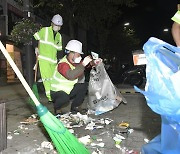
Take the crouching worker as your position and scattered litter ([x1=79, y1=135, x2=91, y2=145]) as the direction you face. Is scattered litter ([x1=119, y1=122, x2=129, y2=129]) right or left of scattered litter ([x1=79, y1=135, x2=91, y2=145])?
left

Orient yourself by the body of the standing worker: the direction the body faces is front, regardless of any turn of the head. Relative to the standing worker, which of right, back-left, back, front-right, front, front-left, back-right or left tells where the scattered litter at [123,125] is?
front

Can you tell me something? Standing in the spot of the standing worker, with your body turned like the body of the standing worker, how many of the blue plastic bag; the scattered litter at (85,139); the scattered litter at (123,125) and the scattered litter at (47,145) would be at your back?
0

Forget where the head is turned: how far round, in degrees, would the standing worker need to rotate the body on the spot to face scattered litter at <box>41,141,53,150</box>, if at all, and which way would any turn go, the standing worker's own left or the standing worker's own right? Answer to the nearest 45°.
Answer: approximately 45° to the standing worker's own right

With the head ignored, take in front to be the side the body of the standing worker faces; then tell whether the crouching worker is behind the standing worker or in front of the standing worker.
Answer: in front

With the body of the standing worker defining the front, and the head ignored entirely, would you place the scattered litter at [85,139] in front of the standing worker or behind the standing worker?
in front

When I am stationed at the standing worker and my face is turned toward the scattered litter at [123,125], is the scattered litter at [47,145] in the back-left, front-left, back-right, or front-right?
front-right

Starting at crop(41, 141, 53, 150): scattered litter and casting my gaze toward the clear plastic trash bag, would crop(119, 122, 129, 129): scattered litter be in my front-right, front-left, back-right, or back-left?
front-right

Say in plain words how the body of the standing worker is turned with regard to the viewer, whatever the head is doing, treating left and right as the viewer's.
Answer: facing the viewer and to the right of the viewer

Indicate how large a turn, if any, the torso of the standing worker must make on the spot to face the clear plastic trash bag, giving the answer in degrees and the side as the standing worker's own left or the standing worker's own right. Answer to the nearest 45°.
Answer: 0° — they already face it

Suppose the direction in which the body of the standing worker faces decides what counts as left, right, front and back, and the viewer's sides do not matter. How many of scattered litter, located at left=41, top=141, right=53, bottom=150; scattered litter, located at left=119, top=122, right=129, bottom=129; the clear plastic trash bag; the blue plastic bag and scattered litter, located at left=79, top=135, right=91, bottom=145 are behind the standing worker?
0

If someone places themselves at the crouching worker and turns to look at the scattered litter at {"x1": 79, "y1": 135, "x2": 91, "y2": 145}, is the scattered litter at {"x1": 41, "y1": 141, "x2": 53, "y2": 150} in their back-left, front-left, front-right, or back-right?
front-right
